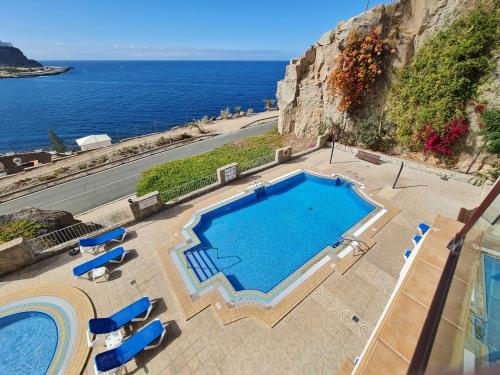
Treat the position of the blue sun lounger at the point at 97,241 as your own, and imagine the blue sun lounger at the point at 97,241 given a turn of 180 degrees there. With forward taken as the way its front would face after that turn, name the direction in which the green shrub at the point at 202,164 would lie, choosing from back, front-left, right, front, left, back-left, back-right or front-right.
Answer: front

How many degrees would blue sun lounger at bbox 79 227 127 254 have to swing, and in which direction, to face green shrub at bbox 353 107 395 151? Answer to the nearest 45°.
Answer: approximately 135° to its left

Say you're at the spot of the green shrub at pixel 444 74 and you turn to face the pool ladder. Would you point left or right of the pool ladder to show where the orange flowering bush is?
right

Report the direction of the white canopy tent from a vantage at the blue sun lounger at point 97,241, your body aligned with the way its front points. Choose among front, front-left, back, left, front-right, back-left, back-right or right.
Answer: back-right

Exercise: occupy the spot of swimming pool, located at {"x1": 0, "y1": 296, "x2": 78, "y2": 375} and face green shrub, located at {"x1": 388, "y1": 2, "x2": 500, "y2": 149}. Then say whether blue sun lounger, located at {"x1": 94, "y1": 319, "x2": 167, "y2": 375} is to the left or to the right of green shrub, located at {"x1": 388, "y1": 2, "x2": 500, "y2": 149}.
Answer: right

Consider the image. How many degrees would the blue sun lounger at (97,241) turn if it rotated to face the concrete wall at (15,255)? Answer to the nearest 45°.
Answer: approximately 45° to its right

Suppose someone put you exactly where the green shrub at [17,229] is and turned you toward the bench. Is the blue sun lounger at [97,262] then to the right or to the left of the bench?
right

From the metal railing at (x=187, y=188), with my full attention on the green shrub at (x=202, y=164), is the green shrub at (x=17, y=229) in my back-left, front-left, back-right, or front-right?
back-left

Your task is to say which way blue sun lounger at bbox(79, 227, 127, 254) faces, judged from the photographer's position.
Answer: facing the viewer and to the left of the viewer

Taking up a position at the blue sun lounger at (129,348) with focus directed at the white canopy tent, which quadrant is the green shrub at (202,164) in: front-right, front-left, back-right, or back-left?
front-right
